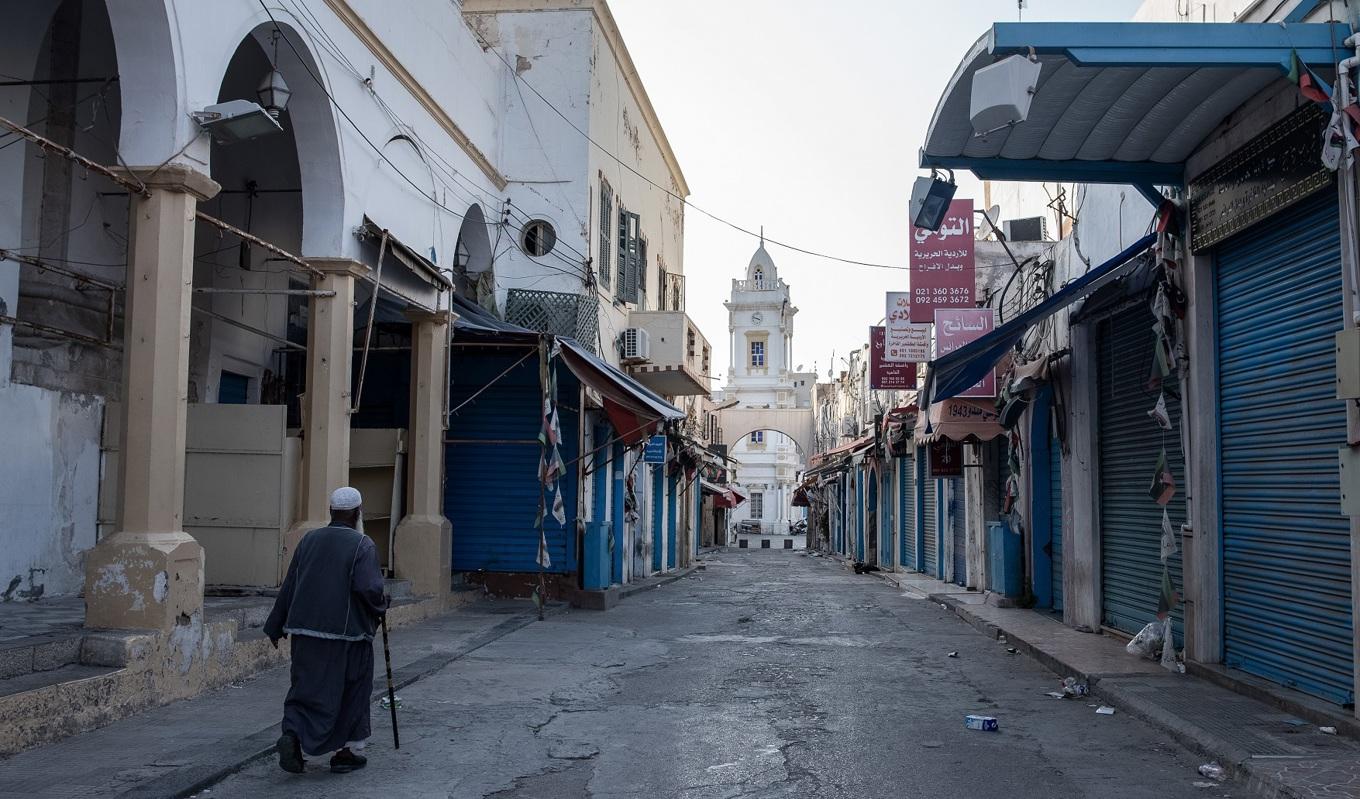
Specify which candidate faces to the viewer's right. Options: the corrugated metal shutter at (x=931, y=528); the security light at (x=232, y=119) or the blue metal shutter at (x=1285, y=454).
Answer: the security light

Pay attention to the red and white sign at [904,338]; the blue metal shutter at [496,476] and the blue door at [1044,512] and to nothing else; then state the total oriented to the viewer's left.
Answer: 1

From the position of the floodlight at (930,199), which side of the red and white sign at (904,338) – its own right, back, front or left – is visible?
front

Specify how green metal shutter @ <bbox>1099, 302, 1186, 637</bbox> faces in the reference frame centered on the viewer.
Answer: facing the viewer and to the left of the viewer

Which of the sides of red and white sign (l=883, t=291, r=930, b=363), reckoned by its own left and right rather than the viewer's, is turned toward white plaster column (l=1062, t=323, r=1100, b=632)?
front

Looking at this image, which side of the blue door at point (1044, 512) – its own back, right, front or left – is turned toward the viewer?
left

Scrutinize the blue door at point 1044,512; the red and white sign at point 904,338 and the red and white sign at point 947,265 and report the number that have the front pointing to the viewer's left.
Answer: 1

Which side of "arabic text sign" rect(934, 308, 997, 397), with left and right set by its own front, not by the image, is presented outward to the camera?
front

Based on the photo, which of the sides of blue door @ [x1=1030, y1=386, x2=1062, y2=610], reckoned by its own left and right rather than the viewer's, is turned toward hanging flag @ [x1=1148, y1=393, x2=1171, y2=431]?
left

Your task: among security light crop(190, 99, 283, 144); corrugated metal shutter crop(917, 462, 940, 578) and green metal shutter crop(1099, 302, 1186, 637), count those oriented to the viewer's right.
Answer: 1

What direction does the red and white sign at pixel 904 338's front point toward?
toward the camera

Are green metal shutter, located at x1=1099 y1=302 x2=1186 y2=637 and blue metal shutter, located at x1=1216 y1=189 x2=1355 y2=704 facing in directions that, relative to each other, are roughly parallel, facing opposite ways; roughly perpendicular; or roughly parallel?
roughly parallel

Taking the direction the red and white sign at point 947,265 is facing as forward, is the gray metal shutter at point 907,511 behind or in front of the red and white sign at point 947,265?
behind

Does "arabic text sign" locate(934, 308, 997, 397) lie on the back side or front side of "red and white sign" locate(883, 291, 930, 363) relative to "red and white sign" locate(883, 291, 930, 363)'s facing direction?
on the front side
